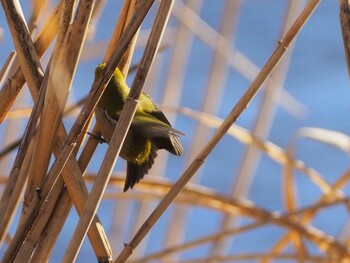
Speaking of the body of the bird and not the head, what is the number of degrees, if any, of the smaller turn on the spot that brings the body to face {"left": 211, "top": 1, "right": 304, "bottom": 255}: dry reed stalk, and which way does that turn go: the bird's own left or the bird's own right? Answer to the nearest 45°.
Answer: approximately 135° to the bird's own right

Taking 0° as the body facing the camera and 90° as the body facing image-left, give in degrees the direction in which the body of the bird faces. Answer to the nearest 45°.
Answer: approximately 90°
